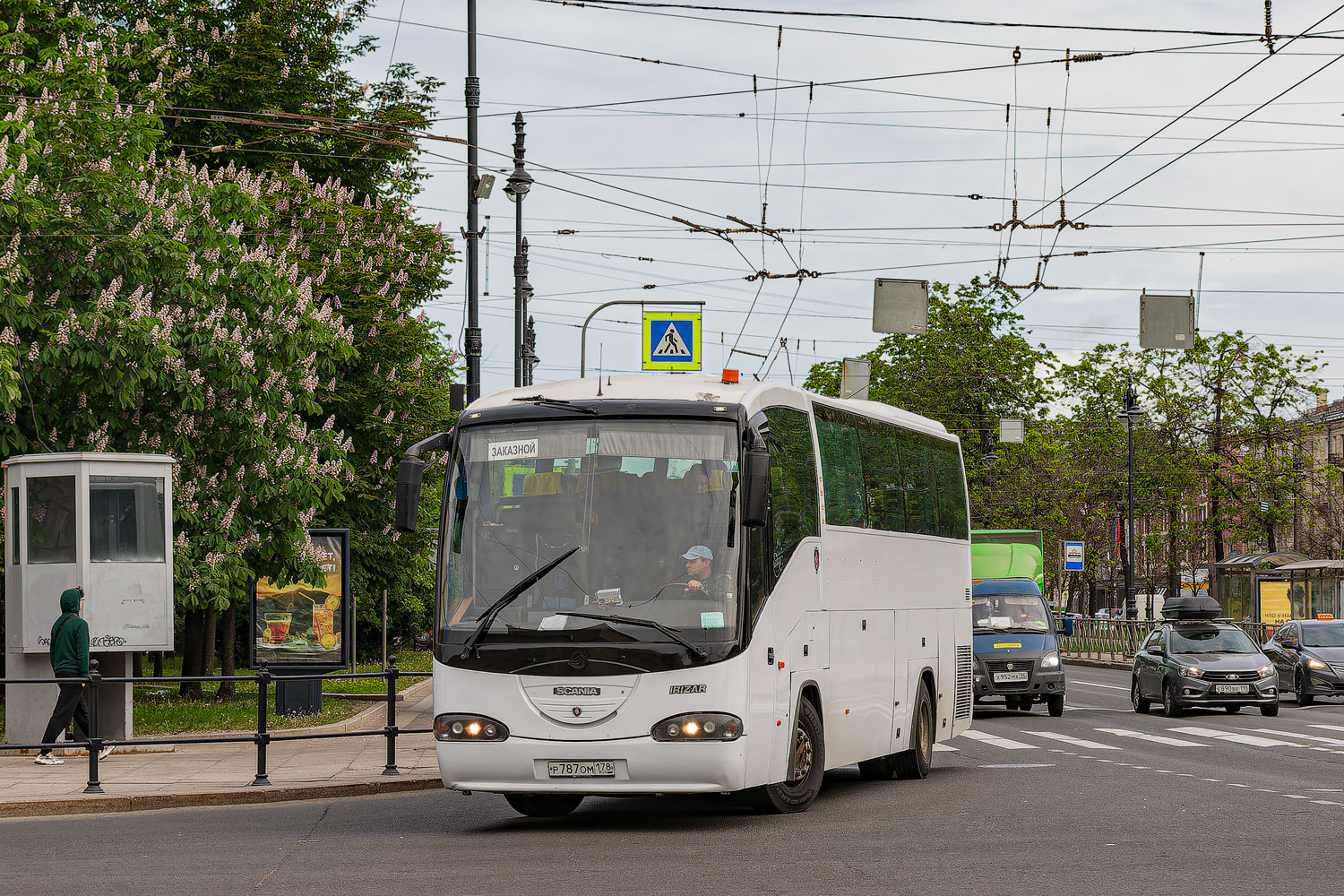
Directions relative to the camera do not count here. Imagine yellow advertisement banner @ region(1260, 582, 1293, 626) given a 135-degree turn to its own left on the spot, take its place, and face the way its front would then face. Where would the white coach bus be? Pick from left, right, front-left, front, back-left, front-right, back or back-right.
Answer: back-right

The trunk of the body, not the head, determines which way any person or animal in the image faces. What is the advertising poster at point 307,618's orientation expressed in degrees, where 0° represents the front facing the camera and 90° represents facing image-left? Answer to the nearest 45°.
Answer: approximately 0°

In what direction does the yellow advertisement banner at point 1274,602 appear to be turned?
toward the camera

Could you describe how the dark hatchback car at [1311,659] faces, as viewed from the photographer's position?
facing the viewer and to the right of the viewer

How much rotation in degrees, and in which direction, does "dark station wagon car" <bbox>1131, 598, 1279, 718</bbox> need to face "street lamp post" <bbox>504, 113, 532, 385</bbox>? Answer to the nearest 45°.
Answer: approximately 135° to its right

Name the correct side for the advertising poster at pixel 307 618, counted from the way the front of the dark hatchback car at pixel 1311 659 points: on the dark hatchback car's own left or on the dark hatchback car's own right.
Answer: on the dark hatchback car's own right

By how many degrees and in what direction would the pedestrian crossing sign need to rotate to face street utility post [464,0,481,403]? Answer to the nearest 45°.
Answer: approximately 45° to its right

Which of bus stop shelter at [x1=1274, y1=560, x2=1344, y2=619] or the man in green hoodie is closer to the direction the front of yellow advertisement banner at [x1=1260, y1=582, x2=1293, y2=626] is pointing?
the man in green hoodie

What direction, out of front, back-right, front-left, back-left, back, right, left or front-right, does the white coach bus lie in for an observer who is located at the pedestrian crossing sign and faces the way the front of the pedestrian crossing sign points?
front

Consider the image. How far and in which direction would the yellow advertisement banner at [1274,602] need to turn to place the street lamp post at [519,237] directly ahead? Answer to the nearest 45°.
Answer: approximately 45° to its right

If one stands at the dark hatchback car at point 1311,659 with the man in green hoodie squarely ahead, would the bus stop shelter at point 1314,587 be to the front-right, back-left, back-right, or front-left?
back-right

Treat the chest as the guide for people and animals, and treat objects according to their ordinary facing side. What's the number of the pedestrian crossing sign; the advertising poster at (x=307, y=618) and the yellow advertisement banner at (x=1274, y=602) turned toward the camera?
3

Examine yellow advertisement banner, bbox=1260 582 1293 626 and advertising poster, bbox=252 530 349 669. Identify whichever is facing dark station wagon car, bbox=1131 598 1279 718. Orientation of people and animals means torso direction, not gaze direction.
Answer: the yellow advertisement banner

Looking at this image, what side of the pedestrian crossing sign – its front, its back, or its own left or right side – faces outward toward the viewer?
front

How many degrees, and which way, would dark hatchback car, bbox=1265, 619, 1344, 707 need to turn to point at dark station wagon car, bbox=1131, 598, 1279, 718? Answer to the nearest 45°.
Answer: approximately 45° to its right
